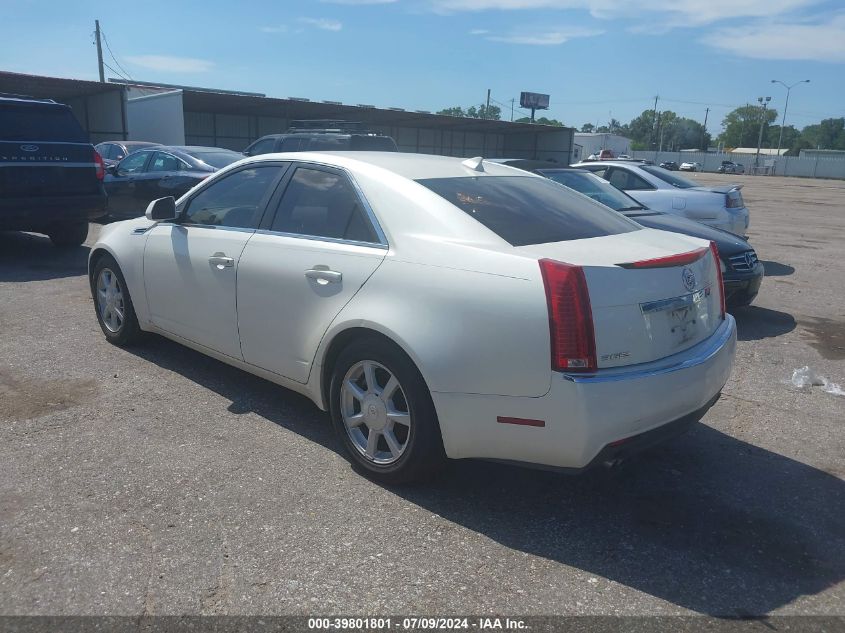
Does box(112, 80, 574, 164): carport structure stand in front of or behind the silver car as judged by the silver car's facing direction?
in front

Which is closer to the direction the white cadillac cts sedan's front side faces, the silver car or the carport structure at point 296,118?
the carport structure

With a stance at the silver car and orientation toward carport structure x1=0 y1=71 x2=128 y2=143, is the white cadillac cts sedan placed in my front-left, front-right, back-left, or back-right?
back-left

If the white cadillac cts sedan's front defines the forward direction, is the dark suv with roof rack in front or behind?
in front

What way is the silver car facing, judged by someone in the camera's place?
facing away from the viewer and to the left of the viewer

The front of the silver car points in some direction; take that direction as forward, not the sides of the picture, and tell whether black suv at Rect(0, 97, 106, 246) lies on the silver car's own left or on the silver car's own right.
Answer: on the silver car's own left

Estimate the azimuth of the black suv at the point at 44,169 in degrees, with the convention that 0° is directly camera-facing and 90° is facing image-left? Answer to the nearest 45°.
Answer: approximately 180°

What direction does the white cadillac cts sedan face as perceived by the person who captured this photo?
facing away from the viewer and to the left of the viewer

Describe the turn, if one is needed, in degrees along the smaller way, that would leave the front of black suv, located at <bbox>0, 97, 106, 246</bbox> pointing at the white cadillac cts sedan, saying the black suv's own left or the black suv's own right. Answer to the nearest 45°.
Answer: approximately 180°

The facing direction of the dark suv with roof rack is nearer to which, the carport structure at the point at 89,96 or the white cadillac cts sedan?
the carport structure

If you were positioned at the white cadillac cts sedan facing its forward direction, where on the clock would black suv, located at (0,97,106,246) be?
The black suv is roughly at 12 o'clock from the white cadillac cts sedan.

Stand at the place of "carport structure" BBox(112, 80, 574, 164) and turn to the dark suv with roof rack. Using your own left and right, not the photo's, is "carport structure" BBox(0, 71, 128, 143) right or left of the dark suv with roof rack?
right
